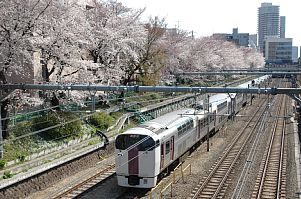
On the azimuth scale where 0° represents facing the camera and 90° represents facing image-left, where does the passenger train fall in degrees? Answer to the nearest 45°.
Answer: approximately 45°

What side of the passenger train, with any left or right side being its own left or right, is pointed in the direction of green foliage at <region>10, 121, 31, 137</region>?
right

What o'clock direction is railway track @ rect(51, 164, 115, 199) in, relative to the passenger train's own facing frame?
The railway track is roughly at 12 o'clock from the passenger train.

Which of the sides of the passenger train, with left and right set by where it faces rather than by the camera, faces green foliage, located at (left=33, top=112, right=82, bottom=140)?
right

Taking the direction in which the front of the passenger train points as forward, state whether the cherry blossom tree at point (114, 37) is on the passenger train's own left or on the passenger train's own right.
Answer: on the passenger train's own right
